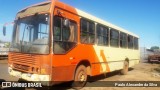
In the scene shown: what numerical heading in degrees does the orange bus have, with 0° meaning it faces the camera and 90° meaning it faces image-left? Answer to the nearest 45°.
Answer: approximately 45°
